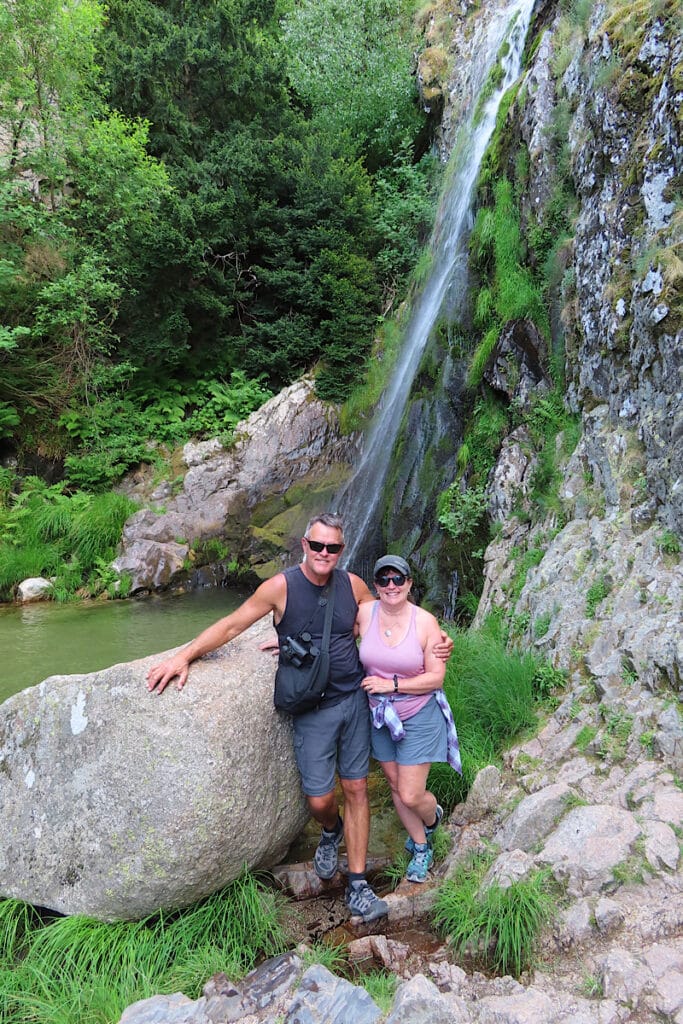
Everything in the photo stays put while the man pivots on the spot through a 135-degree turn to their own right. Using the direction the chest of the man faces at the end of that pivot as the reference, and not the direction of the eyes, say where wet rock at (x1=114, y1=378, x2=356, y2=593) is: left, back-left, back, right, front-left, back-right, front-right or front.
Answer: front-right

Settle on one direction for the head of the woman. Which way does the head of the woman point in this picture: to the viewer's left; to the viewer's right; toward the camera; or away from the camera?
toward the camera

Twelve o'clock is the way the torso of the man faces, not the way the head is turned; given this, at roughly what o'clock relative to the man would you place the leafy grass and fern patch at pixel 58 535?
The leafy grass and fern patch is roughly at 5 o'clock from the man.

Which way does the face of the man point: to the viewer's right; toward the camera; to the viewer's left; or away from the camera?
toward the camera

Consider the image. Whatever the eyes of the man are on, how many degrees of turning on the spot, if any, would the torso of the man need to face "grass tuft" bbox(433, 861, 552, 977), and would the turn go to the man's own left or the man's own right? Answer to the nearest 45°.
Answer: approximately 45° to the man's own left

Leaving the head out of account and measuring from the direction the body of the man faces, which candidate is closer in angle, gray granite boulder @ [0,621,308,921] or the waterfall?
the gray granite boulder

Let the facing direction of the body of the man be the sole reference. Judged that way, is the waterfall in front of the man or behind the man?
behind

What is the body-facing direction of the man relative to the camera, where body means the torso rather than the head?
toward the camera

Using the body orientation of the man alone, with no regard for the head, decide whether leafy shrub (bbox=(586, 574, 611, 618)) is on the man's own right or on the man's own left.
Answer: on the man's own left

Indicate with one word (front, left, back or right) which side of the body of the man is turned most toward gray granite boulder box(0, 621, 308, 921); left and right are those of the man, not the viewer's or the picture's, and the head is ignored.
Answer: right

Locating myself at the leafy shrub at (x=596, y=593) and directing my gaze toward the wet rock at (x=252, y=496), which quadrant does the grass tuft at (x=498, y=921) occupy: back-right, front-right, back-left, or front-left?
back-left
